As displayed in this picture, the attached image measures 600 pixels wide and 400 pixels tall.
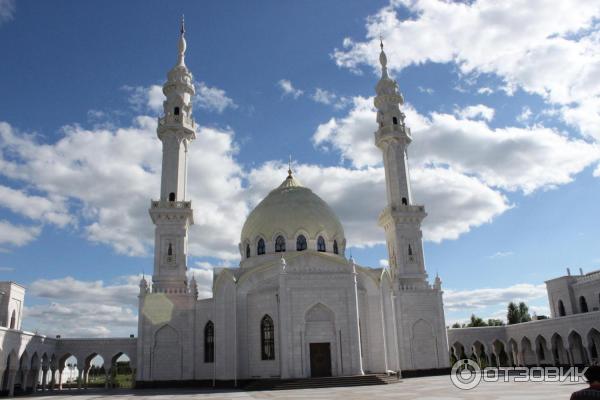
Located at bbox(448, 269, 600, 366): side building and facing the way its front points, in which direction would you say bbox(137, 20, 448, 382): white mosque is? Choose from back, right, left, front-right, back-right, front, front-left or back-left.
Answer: front

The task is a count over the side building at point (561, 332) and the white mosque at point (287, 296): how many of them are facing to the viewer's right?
0

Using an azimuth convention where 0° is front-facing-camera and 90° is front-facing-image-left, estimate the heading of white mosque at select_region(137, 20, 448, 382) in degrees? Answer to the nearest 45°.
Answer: approximately 0°

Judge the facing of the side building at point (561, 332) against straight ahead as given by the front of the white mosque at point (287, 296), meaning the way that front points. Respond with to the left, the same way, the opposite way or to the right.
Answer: to the right

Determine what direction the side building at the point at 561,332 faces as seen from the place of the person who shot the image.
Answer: facing the viewer and to the left of the viewer

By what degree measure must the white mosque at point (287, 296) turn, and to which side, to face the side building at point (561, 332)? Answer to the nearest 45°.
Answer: approximately 90° to its left
